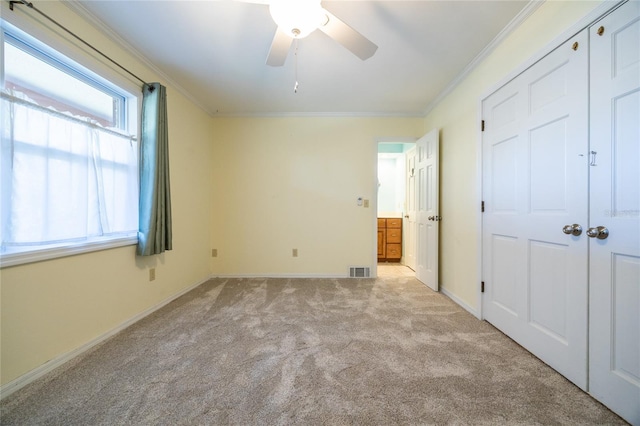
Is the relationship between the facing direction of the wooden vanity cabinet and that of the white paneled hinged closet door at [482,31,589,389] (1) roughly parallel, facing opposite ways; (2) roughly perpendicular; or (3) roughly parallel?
roughly perpendicular

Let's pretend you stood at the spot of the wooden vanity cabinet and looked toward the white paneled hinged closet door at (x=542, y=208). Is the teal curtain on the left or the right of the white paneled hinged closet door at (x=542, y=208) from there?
right

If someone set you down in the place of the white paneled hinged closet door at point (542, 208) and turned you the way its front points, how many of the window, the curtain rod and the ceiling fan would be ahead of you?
3

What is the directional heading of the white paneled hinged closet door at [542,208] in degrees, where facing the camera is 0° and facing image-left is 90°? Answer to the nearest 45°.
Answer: approximately 45°

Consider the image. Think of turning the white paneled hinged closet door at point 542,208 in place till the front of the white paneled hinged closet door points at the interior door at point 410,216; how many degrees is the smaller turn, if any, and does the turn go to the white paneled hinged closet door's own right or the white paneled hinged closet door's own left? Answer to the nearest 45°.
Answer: approximately 90° to the white paneled hinged closet door's own right

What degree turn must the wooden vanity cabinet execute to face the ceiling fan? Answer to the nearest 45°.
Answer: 0° — it already faces it

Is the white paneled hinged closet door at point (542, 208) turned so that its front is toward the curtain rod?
yes

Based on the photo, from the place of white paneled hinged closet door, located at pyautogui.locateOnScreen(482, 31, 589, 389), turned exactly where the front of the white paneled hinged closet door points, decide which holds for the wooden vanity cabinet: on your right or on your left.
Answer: on your right

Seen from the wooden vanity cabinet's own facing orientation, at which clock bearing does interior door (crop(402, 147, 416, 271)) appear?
The interior door is roughly at 11 o'clock from the wooden vanity cabinet.

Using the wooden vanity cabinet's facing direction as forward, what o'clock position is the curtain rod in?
The curtain rod is roughly at 1 o'clock from the wooden vanity cabinet.
